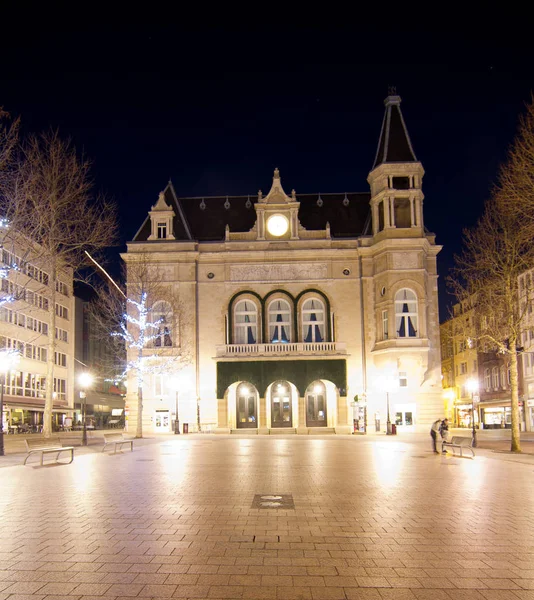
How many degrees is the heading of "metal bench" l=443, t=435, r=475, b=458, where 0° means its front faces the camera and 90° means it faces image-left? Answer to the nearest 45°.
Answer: approximately 45°
